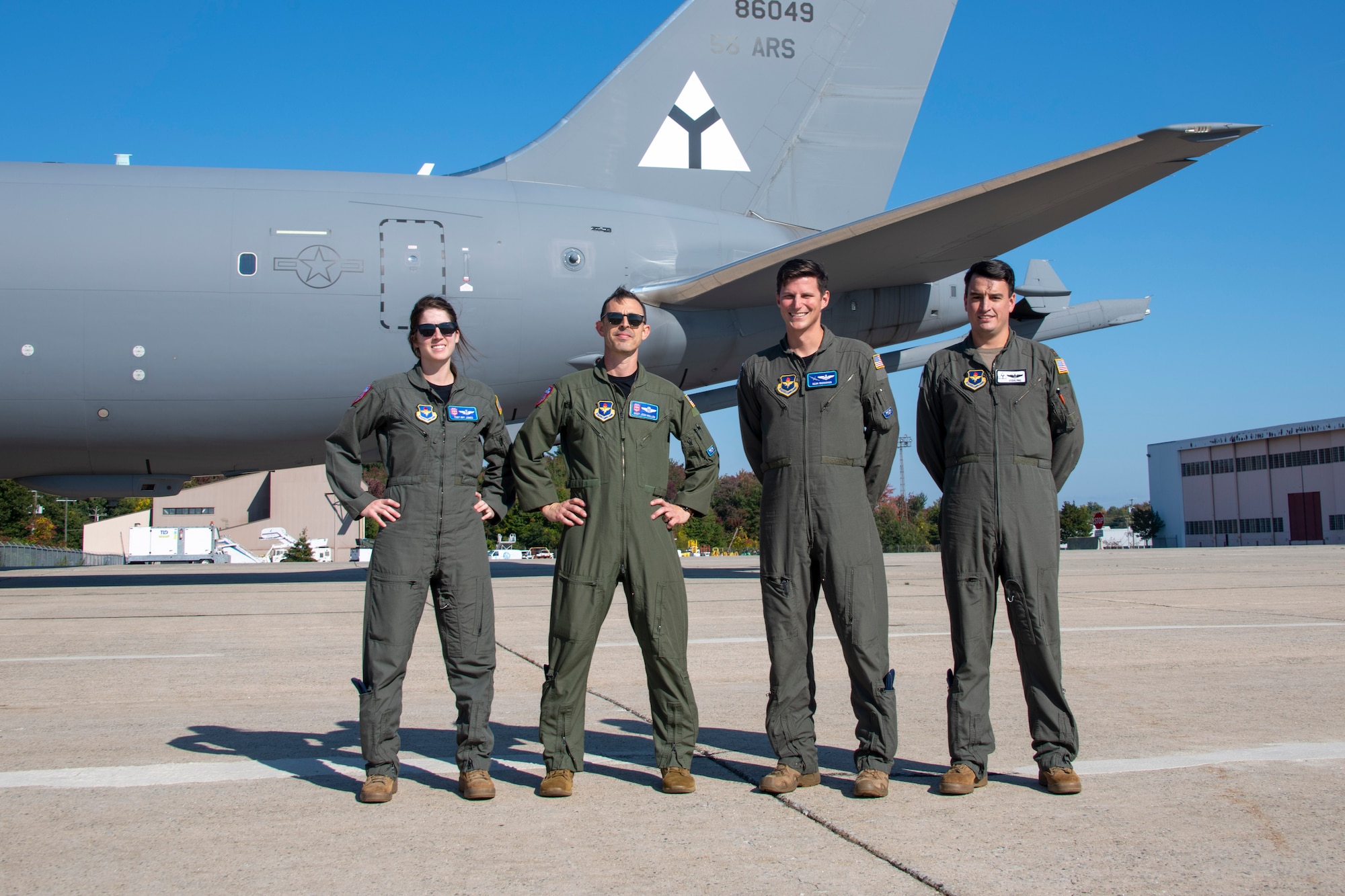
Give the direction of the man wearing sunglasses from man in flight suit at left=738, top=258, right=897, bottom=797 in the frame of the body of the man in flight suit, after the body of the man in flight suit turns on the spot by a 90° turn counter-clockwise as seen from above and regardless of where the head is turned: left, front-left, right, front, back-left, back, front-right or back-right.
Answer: back

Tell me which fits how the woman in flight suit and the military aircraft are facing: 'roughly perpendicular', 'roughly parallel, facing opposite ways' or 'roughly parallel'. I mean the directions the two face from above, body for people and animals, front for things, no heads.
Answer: roughly perpendicular

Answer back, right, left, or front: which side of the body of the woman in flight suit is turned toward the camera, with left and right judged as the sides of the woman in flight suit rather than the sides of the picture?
front

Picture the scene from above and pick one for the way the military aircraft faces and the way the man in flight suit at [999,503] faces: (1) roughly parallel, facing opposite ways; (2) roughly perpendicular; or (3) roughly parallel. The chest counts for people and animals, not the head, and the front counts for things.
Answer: roughly perpendicular

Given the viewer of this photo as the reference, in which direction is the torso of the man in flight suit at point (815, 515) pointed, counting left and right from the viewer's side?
facing the viewer

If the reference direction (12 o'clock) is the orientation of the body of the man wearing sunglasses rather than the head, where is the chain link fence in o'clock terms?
The chain link fence is roughly at 5 o'clock from the man wearing sunglasses.

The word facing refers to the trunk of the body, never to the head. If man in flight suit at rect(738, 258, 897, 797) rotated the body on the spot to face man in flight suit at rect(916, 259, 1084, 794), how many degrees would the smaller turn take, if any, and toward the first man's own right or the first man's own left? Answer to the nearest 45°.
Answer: approximately 90° to the first man's own left

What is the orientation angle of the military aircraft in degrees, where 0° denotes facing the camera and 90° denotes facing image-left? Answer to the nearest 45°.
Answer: approximately 90°

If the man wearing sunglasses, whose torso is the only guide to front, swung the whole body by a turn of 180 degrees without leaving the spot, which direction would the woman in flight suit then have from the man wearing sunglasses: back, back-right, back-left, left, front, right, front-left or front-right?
left
